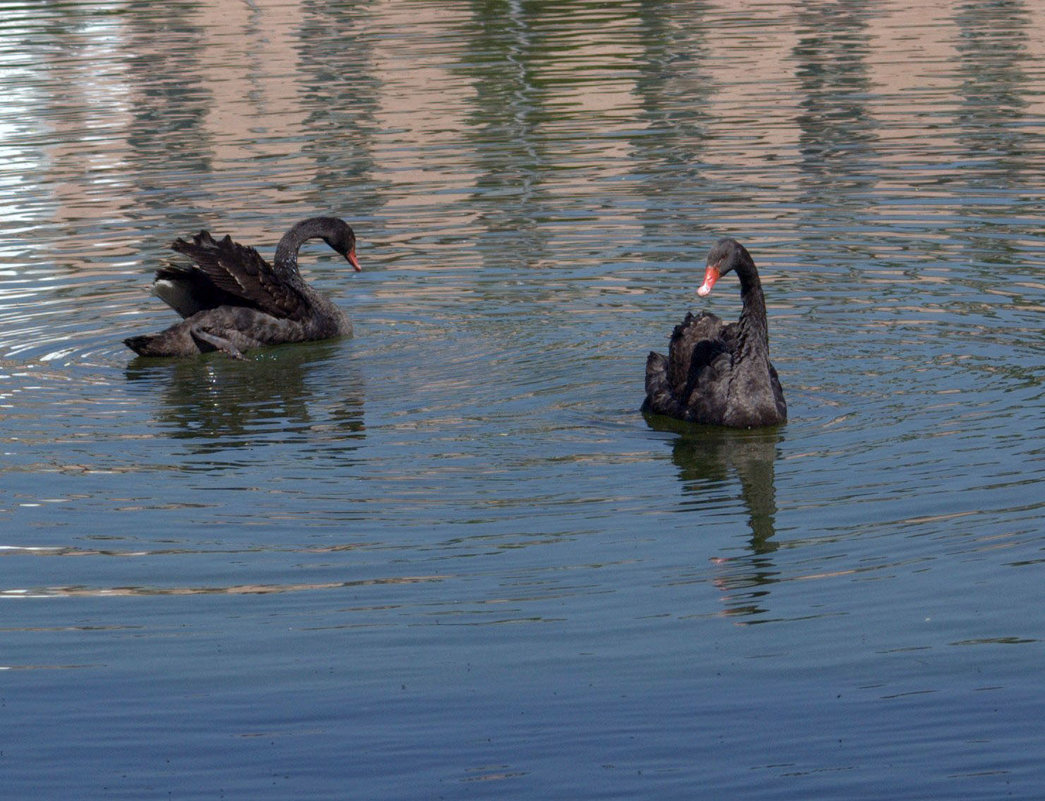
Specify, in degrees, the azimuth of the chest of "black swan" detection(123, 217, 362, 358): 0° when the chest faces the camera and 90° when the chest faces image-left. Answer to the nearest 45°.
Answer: approximately 270°

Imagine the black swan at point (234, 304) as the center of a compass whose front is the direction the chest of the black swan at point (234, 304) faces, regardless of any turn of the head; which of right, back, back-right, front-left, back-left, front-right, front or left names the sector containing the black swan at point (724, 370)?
front-right

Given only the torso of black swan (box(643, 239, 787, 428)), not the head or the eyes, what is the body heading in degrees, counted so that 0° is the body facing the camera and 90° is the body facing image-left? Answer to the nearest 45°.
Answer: approximately 315°

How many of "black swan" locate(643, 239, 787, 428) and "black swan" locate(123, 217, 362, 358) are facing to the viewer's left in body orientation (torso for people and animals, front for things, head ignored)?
0
